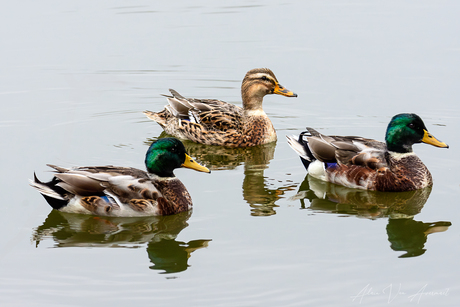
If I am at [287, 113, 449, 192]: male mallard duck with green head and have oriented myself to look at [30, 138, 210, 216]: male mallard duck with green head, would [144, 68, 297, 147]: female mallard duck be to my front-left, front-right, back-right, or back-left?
front-right

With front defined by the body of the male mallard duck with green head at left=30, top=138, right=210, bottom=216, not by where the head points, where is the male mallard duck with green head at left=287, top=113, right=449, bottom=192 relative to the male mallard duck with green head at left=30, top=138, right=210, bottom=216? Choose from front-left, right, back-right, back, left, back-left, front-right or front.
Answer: front

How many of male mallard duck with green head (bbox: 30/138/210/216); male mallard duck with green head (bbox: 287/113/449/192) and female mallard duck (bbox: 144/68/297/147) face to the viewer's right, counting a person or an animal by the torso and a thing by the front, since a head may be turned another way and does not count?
3

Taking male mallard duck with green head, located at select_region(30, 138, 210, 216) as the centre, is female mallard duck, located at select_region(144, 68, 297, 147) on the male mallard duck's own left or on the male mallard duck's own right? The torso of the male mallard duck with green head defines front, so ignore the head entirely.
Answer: on the male mallard duck's own left

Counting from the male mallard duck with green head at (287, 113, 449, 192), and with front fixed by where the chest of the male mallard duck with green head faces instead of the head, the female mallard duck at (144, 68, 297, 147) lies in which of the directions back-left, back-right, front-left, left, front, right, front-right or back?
back-left

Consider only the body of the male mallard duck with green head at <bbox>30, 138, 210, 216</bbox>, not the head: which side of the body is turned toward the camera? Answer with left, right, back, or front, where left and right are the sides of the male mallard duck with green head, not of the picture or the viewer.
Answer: right

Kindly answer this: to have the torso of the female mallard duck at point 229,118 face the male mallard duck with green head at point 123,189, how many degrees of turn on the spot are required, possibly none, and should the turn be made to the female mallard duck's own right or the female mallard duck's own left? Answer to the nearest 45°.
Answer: approximately 90° to the female mallard duck's own right

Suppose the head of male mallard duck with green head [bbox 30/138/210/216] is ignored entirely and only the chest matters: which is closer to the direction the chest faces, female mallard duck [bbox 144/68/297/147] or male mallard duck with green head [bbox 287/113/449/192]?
the male mallard duck with green head

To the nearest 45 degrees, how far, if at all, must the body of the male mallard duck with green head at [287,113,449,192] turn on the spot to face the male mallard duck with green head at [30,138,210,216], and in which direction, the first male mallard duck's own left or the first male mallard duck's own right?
approximately 135° to the first male mallard duck's own right

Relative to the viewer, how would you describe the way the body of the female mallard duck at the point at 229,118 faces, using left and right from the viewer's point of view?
facing to the right of the viewer

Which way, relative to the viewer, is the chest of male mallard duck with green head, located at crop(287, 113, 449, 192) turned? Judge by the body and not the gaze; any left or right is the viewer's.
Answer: facing to the right of the viewer

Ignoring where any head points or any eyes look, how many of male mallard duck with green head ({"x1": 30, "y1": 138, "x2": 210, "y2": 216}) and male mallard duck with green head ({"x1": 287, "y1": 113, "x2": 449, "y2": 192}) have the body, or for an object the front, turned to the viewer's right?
2
